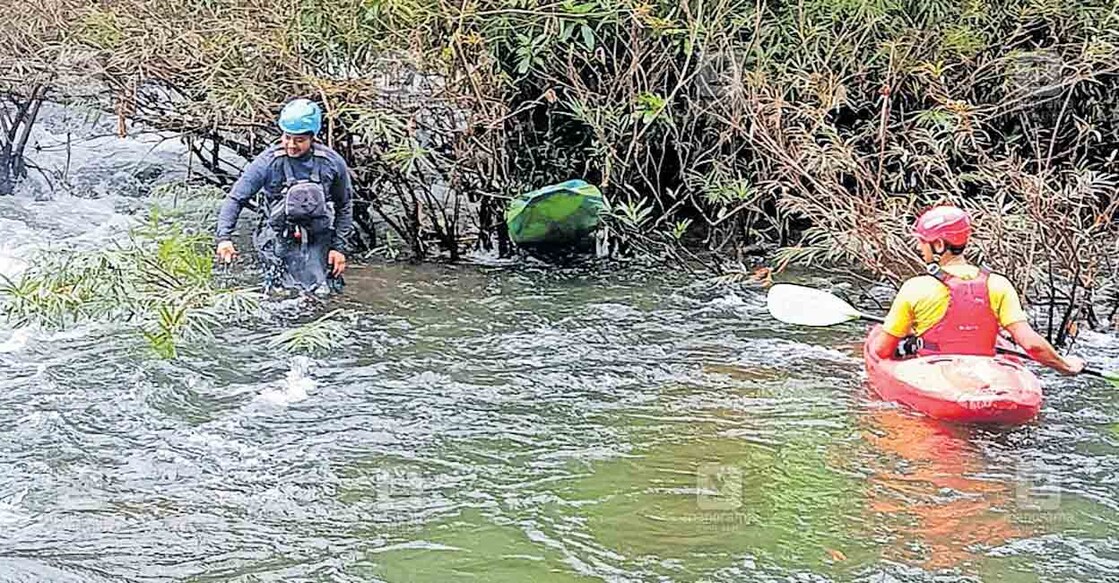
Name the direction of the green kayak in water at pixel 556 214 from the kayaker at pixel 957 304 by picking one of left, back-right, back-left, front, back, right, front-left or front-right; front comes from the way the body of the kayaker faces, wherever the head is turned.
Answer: front

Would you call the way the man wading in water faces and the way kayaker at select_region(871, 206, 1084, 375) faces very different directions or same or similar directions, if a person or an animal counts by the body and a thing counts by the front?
very different directions

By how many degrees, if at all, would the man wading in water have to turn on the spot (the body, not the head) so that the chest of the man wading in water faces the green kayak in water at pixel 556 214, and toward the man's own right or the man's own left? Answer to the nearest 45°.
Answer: approximately 135° to the man's own left

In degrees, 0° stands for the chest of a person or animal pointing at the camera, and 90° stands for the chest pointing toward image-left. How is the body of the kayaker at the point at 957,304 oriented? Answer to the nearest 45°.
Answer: approximately 135°

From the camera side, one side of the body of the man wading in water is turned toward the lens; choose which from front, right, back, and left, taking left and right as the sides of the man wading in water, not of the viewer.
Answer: front

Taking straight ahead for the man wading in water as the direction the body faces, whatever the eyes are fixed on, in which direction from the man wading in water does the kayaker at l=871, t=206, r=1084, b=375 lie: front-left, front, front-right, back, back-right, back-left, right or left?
front-left

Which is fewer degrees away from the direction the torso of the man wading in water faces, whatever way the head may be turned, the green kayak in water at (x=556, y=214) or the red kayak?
the red kayak

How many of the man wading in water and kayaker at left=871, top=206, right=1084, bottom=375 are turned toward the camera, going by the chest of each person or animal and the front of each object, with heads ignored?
1

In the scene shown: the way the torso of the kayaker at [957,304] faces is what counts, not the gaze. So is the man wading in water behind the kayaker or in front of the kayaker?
in front
